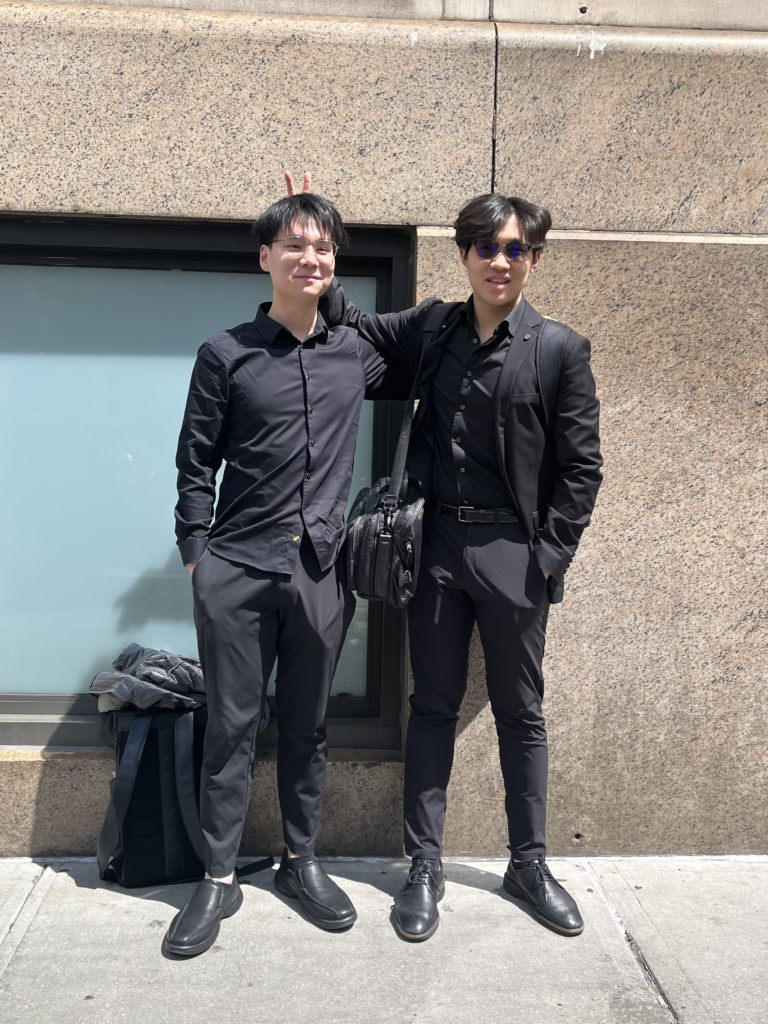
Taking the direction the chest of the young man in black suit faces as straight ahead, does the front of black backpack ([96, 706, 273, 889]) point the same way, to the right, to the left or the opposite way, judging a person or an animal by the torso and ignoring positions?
the opposite way

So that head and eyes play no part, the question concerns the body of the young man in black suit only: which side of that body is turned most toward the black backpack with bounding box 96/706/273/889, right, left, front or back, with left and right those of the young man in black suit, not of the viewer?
right

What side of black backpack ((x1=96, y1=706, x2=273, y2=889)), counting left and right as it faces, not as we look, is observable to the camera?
back

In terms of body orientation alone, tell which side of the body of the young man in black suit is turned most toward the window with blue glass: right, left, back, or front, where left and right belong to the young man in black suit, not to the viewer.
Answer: right

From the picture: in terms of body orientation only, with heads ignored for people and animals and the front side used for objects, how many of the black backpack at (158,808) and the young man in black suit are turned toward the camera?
1

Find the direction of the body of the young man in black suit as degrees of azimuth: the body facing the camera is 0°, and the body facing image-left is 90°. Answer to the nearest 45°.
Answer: approximately 0°

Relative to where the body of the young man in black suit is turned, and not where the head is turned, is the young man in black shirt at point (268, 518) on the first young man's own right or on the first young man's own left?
on the first young man's own right
